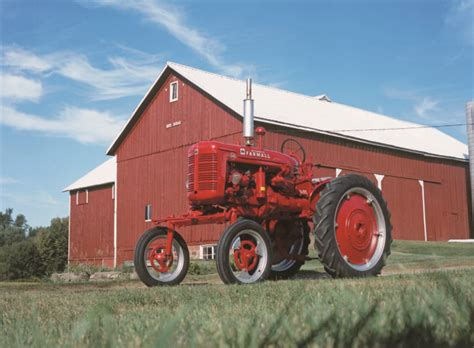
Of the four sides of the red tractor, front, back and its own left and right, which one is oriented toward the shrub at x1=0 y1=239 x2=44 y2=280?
right

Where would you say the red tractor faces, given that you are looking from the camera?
facing the viewer and to the left of the viewer

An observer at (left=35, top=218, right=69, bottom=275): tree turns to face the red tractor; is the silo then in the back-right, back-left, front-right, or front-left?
front-left

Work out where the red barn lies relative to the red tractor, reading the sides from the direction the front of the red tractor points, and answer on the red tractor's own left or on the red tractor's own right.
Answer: on the red tractor's own right

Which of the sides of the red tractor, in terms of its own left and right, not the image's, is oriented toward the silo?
back

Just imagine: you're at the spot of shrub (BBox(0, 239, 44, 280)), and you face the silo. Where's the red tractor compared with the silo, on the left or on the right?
right

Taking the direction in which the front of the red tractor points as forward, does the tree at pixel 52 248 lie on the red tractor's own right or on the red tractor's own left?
on the red tractor's own right
